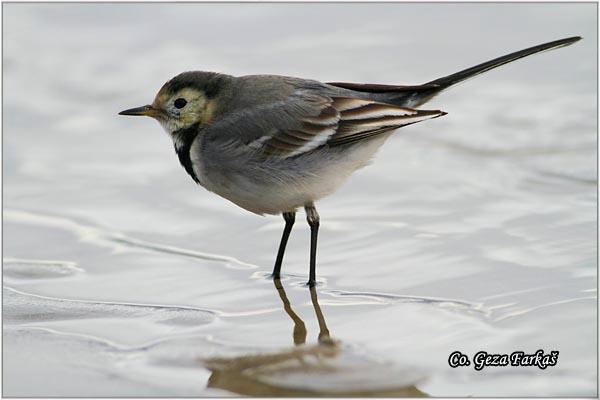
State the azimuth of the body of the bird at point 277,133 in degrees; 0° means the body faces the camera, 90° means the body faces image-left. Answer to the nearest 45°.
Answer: approximately 90°
